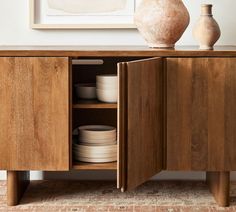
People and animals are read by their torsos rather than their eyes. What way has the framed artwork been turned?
toward the camera

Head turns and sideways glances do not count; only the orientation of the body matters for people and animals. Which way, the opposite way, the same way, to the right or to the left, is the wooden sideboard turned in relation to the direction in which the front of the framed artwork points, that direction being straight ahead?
the same way

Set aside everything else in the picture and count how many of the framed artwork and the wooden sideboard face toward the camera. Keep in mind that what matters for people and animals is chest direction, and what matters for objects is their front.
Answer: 2
